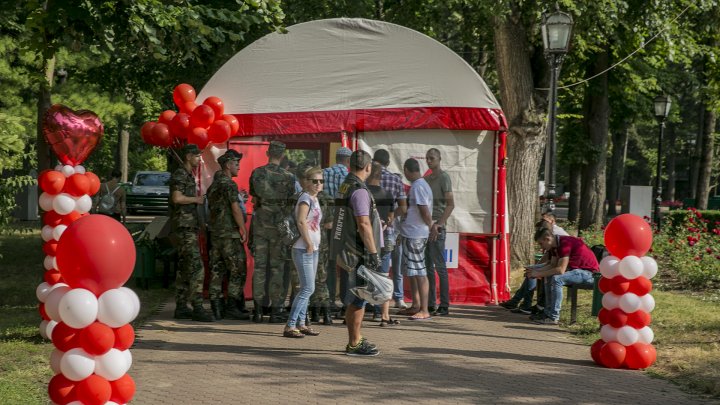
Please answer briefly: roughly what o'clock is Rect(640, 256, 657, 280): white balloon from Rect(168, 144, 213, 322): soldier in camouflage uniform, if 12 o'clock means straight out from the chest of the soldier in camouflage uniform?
The white balloon is roughly at 1 o'clock from the soldier in camouflage uniform.

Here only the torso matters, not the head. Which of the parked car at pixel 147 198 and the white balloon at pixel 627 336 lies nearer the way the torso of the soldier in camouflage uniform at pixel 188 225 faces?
the white balloon

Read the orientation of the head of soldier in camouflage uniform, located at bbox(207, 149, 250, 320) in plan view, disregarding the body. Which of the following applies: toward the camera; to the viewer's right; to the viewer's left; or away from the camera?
to the viewer's right

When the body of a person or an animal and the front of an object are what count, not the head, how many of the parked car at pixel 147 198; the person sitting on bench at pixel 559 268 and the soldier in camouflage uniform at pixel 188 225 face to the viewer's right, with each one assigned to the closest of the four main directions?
1

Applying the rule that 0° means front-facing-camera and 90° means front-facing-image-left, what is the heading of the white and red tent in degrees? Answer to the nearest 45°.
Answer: approximately 0°

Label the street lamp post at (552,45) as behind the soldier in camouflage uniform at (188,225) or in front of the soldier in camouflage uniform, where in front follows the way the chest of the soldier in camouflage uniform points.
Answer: in front

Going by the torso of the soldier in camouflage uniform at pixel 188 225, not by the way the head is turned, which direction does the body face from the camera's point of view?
to the viewer's right

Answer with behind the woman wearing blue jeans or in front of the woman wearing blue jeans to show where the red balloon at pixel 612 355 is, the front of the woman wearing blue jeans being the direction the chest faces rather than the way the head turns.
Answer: in front

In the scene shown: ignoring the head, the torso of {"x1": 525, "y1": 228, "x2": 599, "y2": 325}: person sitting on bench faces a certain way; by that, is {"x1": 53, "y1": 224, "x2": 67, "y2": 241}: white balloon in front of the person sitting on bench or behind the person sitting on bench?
in front

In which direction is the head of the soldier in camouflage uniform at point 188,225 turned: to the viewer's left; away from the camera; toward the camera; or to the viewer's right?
to the viewer's right

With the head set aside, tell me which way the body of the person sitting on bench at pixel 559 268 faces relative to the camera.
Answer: to the viewer's left

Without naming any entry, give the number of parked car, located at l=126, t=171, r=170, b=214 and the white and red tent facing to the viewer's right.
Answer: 0
